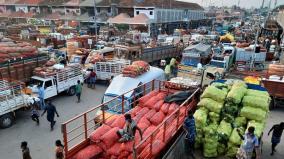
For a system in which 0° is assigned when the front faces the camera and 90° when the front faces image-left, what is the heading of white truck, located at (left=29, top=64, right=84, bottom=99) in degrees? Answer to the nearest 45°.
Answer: approximately 45°

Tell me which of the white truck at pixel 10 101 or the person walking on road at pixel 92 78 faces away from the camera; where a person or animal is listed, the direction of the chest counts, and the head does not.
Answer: the person walking on road

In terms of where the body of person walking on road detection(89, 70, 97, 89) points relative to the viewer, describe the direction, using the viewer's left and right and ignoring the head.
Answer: facing away from the viewer

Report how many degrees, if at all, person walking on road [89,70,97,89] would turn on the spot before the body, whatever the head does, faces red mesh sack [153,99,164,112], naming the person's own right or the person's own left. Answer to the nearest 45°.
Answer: approximately 180°

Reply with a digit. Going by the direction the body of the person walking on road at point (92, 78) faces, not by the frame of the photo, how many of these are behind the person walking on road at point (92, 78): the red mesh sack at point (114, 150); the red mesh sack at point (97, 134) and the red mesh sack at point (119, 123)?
3

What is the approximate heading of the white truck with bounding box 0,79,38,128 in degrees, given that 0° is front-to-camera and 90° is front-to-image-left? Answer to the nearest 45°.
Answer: approximately 45°

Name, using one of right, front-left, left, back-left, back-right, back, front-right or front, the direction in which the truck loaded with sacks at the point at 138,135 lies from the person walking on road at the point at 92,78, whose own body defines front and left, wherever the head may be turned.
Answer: back

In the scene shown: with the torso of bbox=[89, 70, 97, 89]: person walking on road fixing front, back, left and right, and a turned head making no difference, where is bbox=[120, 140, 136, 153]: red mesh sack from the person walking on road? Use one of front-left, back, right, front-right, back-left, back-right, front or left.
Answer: back

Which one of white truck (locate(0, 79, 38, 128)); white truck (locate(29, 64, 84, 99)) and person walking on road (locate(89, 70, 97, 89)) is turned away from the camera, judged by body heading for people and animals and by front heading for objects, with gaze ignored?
the person walking on road

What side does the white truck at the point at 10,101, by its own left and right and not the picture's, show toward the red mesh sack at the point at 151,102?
left

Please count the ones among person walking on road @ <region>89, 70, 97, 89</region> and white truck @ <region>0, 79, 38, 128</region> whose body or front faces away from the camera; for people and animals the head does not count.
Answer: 1
